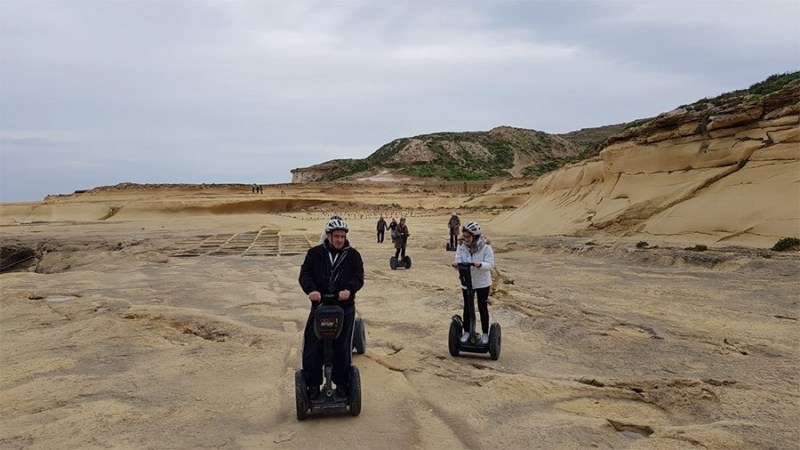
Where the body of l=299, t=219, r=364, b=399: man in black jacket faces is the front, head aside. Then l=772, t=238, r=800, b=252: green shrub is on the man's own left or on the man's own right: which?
on the man's own left

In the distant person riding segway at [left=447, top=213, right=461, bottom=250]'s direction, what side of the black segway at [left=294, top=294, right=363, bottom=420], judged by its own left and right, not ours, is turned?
back

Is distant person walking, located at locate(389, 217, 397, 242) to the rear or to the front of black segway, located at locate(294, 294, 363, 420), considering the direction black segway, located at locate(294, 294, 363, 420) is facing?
to the rear

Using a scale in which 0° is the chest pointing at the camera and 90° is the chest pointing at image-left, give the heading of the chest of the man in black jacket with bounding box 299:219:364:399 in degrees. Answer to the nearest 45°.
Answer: approximately 0°

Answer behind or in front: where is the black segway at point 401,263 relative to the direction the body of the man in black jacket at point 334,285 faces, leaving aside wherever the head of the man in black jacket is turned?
behind

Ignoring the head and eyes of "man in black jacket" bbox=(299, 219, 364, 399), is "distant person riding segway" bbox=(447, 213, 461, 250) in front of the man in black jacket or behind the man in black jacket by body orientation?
behind

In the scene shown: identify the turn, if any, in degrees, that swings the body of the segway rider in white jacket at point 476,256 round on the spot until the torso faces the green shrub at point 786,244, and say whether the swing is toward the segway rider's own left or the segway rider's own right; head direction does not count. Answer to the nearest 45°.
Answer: approximately 180°

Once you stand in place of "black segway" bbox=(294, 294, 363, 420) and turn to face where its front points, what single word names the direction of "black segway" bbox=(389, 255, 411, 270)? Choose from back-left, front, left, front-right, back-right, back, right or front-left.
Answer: back

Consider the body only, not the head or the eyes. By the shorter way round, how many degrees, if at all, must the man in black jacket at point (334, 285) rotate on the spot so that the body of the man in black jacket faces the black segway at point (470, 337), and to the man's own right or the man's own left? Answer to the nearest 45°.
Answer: approximately 135° to the man's own left

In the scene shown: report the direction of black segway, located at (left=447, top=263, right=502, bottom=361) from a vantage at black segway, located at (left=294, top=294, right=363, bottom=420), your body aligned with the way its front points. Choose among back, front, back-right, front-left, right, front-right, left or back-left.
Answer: back-left
